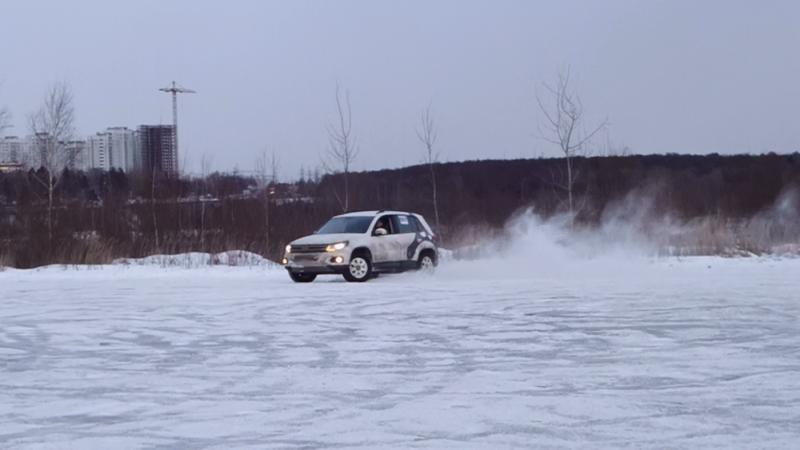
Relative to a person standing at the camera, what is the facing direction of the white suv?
facing the viewer and to the left of the viewer
